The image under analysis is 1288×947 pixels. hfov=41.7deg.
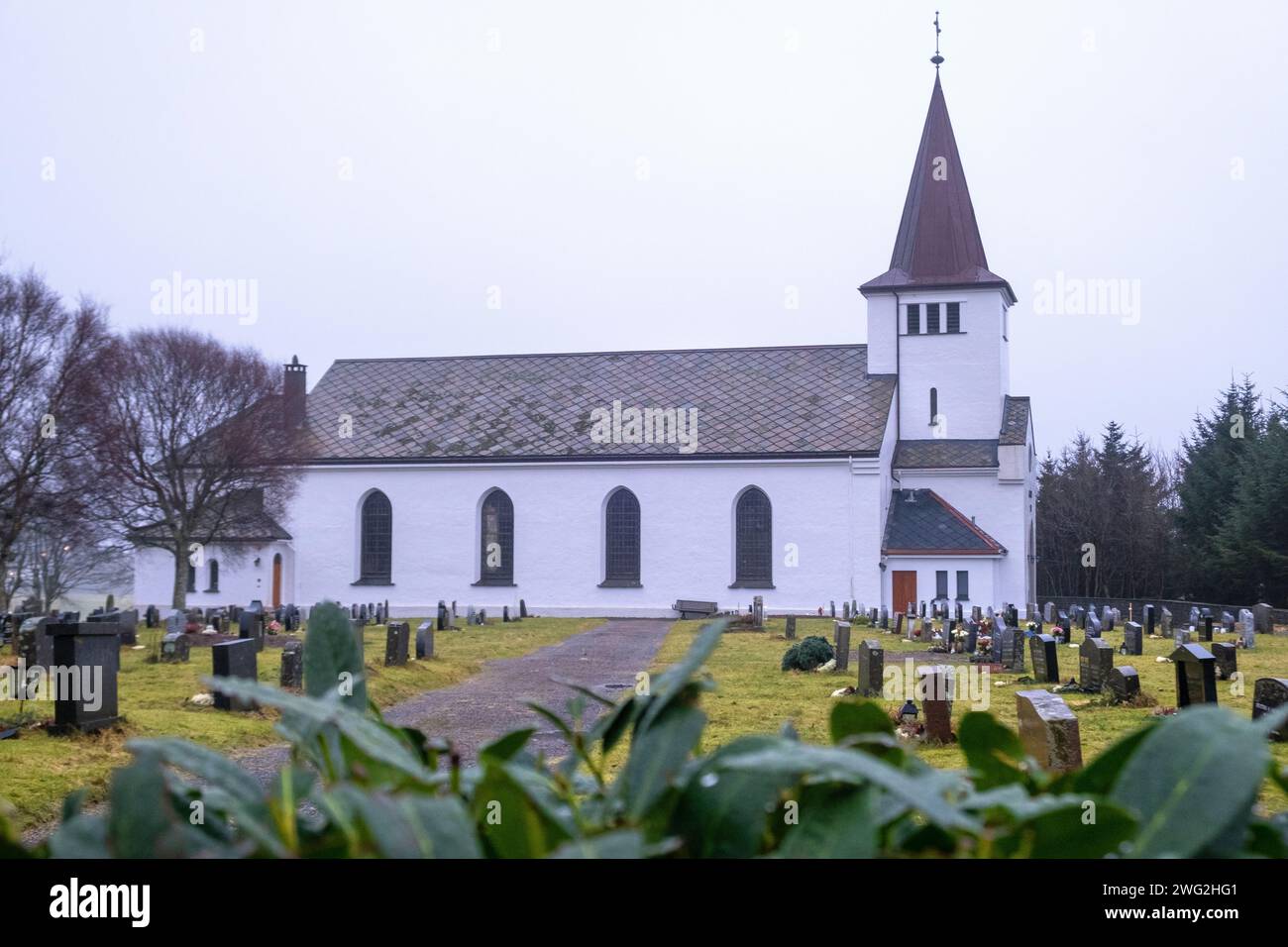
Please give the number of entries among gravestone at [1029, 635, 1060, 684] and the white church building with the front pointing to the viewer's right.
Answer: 1

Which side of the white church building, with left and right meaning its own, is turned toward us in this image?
right

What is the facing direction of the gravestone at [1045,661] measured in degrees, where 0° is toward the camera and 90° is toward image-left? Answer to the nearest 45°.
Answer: approximately 45°

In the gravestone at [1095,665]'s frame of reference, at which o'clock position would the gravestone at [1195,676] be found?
the gravestone at [1195,676] is roughly at 10 o'clock from the gravestone at [1095,665].

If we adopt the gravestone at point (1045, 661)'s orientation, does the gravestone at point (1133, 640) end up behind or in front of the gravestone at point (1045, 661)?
behind

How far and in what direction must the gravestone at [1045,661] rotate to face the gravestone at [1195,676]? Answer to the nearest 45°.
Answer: approximately 45° to its left

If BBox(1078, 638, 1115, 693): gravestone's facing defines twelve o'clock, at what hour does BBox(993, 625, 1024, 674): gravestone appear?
BBox(993, 625, 1024, 674): gravestone is roughly at 4 o'clock from BBox(1078, 638, 1115, 693): gravestone.

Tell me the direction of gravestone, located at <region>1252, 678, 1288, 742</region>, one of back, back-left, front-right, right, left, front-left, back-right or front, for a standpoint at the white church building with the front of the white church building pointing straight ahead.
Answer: right

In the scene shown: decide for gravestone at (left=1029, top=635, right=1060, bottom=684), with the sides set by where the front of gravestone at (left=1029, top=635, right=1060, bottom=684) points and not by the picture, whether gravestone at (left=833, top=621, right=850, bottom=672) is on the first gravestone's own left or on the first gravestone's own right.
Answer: on the first gravestone's own right

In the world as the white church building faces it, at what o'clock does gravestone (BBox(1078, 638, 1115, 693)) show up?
The gravestone is roughly at 3 o'clock from the white church building.
